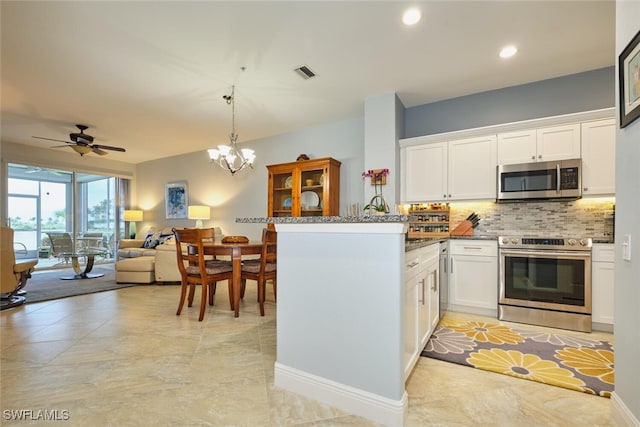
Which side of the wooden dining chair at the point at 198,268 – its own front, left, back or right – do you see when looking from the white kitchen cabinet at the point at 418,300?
right

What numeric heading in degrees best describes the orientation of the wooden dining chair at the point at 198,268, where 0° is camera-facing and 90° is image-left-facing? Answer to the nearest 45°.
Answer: approximately 225°

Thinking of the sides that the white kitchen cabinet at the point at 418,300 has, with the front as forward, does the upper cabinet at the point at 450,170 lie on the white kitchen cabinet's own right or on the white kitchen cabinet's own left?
on the white kitchen cabinet's own left

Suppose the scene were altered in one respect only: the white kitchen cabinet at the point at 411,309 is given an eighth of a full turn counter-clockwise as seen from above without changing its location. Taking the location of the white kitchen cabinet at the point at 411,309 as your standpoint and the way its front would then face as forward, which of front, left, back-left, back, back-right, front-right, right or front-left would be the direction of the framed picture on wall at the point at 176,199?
left

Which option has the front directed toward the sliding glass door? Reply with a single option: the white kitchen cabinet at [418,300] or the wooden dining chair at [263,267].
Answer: the wooden dining chair

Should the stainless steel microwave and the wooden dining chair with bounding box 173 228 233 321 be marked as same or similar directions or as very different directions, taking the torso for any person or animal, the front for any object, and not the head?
very different directions

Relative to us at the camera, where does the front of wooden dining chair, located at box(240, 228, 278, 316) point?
facing away from the viewer and to the left of the viewer

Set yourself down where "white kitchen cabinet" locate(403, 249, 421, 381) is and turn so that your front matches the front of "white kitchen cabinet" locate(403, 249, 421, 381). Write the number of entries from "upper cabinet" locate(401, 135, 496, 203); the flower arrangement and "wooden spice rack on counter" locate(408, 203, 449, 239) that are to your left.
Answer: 3

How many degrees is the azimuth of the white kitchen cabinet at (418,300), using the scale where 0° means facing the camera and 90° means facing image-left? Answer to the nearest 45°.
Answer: approximately 270°

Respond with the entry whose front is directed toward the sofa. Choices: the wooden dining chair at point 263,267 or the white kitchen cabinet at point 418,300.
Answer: the wooden dining chair

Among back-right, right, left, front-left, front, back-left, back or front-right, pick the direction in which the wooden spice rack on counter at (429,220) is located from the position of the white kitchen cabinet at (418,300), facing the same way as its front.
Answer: left

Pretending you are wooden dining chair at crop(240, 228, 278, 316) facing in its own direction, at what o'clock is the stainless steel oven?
The stainless steel oven is roughly at 5 o'clock from the wooden dining chair.

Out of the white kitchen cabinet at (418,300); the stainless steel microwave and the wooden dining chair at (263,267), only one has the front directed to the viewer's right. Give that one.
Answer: the white kitchen cabinet

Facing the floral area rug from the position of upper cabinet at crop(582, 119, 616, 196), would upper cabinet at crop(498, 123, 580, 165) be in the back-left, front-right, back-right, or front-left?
front-right

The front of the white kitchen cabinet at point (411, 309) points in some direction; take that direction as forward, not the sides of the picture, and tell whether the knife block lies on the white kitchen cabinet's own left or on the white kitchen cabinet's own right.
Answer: on the white kitchen cabinet's own left

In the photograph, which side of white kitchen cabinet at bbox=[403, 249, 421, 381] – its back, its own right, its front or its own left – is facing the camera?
right

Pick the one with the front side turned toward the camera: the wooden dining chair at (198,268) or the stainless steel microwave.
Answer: the stainless steel microwave

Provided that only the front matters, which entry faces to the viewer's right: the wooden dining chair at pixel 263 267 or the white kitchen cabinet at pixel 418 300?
the white kitchen cabinet

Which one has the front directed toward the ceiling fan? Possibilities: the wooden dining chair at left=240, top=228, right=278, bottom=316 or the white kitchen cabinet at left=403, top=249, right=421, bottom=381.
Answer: the wooden dining chair
